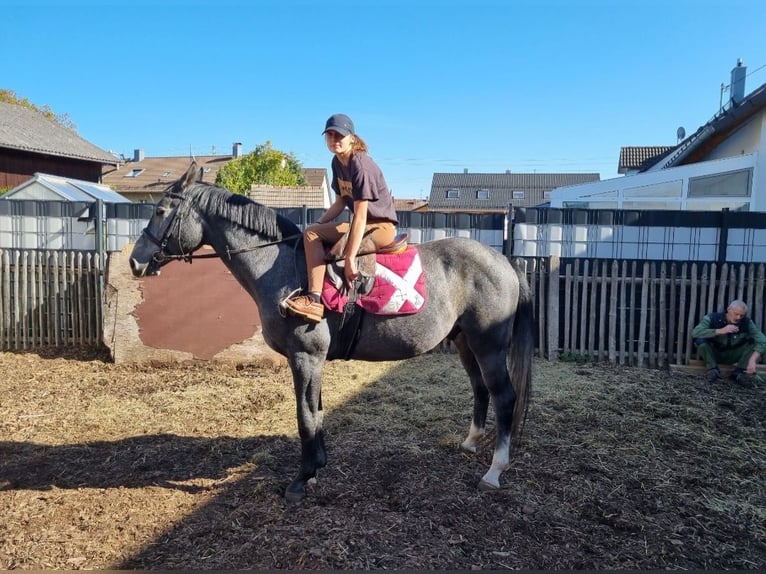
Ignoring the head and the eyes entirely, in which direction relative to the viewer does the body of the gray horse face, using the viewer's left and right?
facing to the left of the viewer

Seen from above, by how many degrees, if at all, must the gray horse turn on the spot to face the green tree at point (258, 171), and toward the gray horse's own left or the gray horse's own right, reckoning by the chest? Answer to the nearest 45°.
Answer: approximately 90° to the gray horse's own right

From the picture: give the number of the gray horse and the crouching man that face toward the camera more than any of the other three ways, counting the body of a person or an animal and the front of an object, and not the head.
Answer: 1

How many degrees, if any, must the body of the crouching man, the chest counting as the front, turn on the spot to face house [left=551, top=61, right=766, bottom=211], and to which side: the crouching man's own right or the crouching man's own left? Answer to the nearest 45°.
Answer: approximately 180°

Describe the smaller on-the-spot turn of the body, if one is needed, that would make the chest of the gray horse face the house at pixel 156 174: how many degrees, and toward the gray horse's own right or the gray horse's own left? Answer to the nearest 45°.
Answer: approximately 90° to the gray horse's own right

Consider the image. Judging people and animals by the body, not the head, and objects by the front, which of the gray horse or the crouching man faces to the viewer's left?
the gray horse

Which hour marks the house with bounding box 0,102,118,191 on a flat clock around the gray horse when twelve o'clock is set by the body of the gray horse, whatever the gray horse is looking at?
The house is roughly at 2 o'clock from the gray horse.

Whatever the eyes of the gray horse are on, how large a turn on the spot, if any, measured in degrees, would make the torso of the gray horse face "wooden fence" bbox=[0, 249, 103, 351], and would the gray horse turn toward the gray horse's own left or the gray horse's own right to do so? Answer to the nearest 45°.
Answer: approximately 45° to the gray horse's own right

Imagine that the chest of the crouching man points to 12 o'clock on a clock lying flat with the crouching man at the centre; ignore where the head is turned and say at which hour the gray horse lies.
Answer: The gray horse is roughly at 1 o'clock from the crouching man.

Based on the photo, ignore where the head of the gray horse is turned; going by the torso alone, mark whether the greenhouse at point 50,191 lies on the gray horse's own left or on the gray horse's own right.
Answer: on the gray horse's own right
